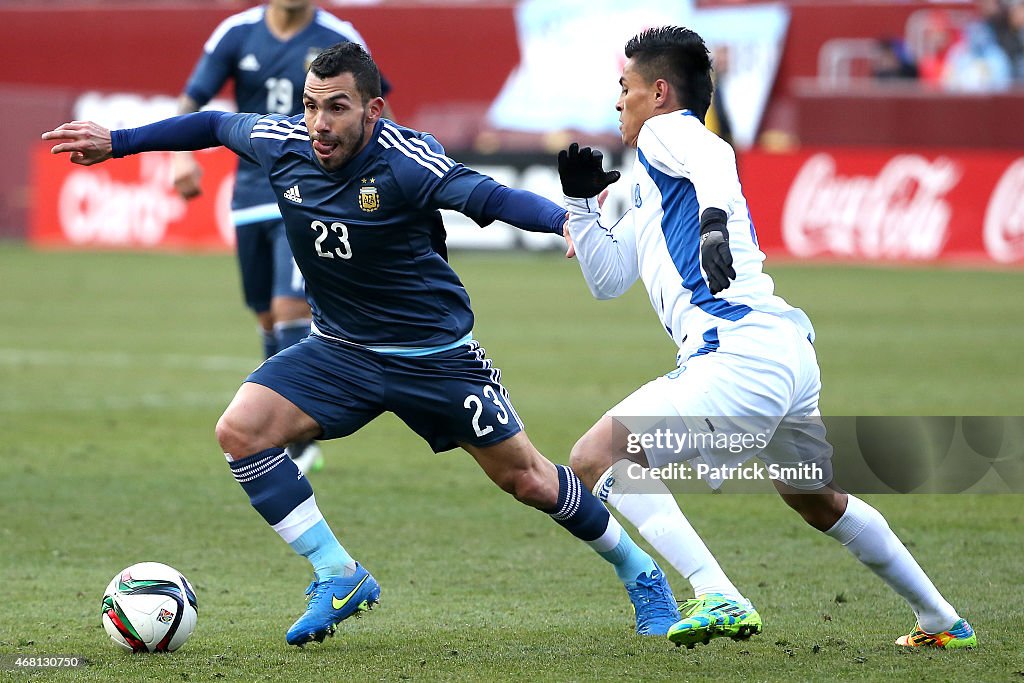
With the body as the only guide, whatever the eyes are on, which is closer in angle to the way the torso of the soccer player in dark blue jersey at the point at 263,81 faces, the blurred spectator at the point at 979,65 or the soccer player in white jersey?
the soccer player in white jersey

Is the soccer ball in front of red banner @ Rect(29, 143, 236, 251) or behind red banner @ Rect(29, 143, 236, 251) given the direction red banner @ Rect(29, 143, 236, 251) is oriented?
in front

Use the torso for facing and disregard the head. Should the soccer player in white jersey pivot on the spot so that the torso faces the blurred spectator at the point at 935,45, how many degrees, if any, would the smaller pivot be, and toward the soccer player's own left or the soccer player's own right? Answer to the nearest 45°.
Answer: approximately 90° to the soccer player's own right

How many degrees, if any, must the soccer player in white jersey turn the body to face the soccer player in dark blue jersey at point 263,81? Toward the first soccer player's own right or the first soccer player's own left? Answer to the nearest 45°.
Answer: approximately 45° to the first soccer player's own right

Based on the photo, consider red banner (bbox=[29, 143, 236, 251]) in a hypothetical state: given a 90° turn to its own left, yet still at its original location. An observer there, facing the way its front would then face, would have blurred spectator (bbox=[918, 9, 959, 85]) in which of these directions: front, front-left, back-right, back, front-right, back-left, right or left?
front

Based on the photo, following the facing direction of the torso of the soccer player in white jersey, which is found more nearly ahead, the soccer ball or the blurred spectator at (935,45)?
the soccer ball

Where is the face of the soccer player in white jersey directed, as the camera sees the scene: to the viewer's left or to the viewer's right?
to the viewer's left

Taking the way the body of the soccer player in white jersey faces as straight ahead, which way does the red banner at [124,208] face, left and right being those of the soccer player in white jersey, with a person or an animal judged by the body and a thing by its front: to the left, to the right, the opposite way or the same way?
to the left

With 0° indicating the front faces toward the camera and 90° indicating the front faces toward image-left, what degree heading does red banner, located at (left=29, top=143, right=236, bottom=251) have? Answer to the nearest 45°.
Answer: approximately 0°

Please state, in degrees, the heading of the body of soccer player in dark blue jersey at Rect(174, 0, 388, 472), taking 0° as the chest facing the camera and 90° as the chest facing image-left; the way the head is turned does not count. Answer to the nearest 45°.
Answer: approximately 0°

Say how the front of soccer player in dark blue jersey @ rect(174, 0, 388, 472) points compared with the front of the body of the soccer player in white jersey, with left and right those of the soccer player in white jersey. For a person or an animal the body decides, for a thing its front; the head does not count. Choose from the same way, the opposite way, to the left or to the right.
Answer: to the left

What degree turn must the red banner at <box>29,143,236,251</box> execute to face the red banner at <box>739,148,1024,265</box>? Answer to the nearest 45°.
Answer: approximately 45° to its left

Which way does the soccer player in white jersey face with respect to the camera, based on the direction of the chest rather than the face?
to the viewer's left

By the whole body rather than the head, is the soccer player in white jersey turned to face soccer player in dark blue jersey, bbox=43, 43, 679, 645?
yes

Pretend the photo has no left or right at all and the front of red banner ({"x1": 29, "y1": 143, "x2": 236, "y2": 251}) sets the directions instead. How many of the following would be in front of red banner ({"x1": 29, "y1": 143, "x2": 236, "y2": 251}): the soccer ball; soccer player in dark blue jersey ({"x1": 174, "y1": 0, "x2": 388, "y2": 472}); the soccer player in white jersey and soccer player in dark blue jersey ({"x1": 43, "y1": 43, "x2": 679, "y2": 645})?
4
